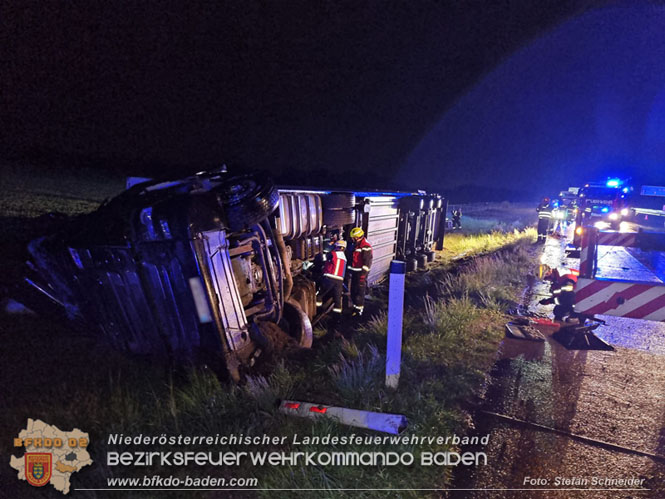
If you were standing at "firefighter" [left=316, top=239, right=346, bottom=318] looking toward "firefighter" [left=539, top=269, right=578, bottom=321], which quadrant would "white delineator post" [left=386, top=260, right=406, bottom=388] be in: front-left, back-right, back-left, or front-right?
front-right

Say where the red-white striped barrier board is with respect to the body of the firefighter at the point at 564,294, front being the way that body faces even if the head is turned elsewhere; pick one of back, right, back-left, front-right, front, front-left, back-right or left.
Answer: back-right

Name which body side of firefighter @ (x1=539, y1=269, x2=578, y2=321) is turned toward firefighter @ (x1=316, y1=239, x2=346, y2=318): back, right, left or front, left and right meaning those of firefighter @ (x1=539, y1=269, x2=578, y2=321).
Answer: front

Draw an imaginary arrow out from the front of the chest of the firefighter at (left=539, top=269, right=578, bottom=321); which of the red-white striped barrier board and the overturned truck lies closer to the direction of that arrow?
the overturned truck

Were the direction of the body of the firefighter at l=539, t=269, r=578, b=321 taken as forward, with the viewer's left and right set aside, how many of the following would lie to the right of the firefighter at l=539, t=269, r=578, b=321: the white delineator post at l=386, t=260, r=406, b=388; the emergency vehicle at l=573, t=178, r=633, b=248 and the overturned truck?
1

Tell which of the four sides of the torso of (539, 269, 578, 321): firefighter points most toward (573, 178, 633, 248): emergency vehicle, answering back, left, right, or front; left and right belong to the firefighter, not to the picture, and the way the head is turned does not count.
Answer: right

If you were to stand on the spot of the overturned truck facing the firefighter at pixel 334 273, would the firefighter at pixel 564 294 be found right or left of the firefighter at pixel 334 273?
right

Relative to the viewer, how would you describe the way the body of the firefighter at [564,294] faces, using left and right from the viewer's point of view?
facing to the left of the viewer

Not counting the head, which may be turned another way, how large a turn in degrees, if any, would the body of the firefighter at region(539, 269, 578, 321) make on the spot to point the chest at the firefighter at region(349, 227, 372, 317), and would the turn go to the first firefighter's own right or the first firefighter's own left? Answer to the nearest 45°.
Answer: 0° — they already face them

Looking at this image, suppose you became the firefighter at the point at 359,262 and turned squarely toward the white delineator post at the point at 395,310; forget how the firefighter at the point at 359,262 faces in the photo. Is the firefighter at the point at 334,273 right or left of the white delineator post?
right

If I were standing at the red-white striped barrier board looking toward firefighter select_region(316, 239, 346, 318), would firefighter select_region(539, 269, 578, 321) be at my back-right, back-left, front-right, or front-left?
front-left

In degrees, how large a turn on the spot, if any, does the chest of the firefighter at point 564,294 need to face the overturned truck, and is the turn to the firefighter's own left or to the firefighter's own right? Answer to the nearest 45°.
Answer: approximately 45° to the firefighter's own left

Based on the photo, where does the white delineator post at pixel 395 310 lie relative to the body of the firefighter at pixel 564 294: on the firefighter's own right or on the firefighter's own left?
on the firefighter's own left
